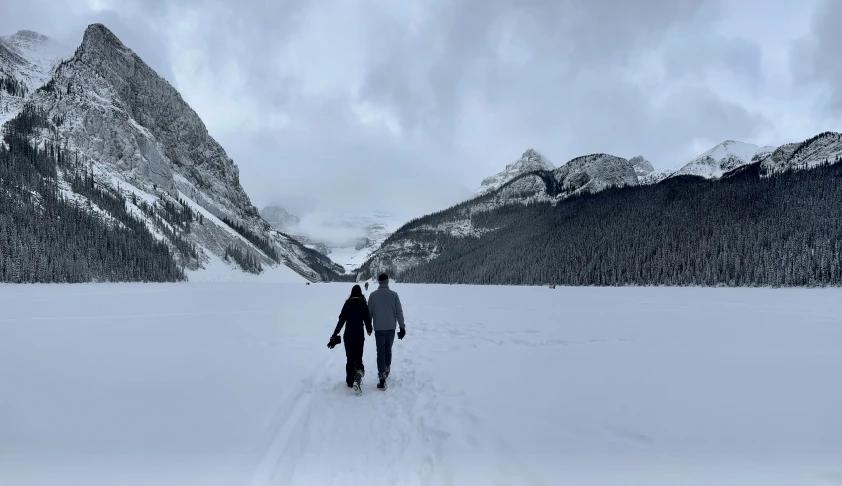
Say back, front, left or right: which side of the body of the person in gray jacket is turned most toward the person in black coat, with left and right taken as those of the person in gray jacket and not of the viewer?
left

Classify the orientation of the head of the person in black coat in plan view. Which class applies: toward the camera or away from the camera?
away from the camera

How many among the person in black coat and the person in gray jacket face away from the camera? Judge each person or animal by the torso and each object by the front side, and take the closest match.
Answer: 2

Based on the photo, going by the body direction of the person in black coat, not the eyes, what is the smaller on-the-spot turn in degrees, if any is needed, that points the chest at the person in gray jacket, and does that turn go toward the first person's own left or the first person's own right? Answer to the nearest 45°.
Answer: approximately 90° to the first person's own right

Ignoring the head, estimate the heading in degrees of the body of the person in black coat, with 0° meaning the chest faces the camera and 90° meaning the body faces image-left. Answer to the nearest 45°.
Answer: approximately 180°

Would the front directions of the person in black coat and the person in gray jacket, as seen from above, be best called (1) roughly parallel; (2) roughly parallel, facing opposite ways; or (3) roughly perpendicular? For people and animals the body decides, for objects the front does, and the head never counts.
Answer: roughly parallel

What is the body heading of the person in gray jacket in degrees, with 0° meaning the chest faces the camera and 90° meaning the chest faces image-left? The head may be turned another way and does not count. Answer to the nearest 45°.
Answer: approximately 180°
